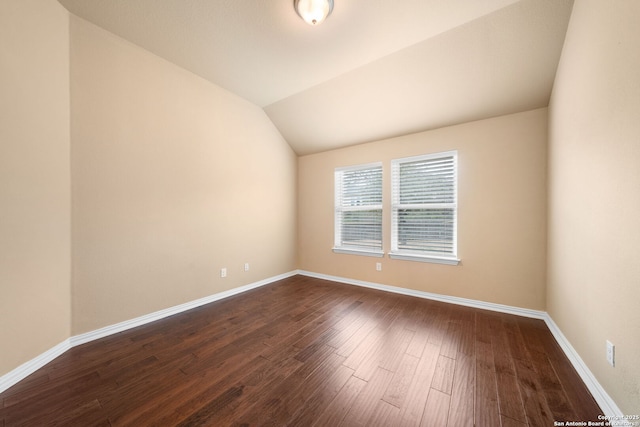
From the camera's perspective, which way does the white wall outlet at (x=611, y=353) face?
to the viewer's left

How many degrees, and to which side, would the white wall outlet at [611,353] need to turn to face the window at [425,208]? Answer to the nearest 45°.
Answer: approximately 45° to its right
